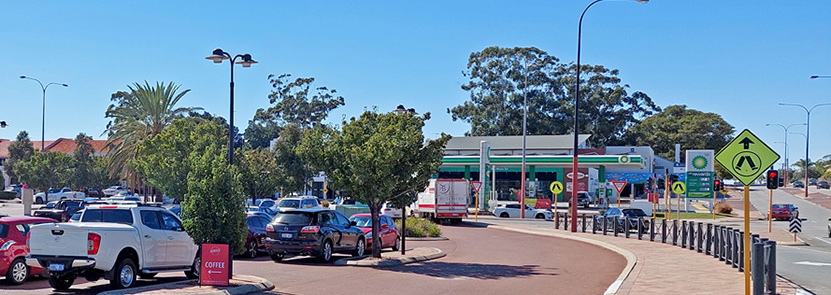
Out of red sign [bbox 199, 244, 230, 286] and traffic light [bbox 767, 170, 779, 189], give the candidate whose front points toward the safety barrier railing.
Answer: the traffic light

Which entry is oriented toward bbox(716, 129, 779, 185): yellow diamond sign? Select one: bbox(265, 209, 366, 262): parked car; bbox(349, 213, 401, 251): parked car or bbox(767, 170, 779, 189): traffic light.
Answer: the traffic light

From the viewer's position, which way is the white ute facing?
facing away from the viewer and to the right of the viewer

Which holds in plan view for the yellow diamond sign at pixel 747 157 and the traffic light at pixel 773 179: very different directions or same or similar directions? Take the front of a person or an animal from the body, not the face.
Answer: same or similar directions

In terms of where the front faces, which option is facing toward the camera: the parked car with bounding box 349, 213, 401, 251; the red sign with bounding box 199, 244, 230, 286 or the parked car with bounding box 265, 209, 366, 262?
the red sign

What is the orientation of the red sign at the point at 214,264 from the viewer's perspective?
toward the camera

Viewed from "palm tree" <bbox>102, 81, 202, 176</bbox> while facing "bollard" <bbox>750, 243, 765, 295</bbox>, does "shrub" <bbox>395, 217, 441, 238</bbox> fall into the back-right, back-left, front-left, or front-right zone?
front-left

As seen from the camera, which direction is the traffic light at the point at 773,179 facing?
toward the camera

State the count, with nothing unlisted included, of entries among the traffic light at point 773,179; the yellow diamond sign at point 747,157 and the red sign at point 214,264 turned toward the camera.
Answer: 3
